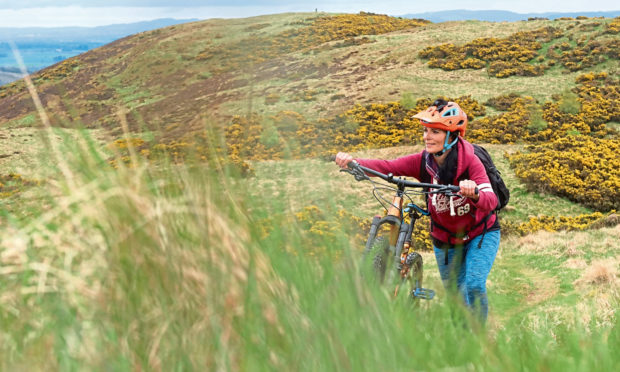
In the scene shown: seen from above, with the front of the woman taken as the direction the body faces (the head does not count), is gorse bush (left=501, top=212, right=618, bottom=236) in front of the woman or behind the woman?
behind

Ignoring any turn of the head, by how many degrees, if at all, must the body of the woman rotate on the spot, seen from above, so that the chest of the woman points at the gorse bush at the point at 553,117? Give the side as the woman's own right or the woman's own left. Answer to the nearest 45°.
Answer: approximately 135° to the woman's own right

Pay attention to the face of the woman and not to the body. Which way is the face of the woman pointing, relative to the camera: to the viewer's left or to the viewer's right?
to the viewer's left

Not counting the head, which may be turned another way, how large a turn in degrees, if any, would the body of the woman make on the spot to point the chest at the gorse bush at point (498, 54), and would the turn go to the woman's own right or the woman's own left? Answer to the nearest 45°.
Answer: approximately 135° to the woman's own right

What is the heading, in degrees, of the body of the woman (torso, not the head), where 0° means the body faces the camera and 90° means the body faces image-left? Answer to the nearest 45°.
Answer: approximately 45°
